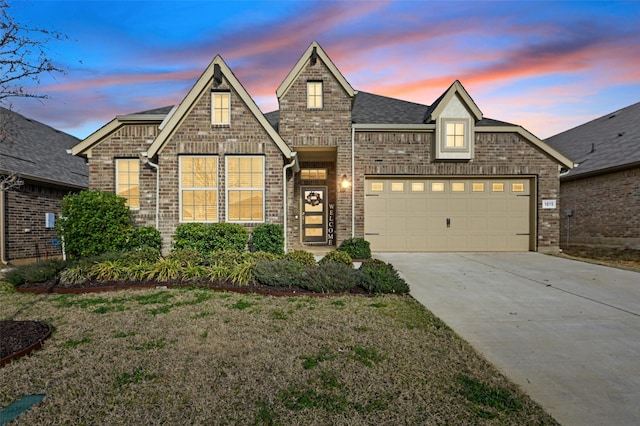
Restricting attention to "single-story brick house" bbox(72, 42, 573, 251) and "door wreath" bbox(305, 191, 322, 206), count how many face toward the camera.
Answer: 2

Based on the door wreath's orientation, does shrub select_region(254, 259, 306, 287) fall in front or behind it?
in front

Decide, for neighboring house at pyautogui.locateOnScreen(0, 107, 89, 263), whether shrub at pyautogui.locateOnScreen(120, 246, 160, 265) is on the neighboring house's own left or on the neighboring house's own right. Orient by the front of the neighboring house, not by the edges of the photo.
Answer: on the neighboring house's own left

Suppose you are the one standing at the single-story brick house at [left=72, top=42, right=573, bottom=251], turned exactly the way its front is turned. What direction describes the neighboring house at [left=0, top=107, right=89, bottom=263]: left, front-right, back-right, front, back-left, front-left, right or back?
right

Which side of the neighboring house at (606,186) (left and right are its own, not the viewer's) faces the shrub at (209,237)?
right

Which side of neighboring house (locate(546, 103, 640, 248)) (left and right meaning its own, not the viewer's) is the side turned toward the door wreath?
right

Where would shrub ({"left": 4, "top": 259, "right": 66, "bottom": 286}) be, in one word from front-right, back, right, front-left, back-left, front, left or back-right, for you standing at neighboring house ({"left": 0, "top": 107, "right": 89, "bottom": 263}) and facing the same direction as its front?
front-left

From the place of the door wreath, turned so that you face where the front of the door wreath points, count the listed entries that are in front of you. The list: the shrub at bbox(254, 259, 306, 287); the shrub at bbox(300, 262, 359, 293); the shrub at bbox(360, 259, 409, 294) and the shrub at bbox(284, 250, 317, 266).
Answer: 4

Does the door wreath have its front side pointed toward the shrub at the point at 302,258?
yes

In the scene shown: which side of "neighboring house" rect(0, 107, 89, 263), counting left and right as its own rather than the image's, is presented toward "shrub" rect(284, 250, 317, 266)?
left

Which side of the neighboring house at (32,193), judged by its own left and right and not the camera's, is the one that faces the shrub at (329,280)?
left
